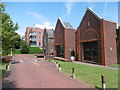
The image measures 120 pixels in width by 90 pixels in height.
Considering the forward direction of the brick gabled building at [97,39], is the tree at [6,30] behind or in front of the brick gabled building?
in front

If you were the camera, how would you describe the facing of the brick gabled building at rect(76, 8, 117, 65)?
facing the viewer and to the left of the viewer
